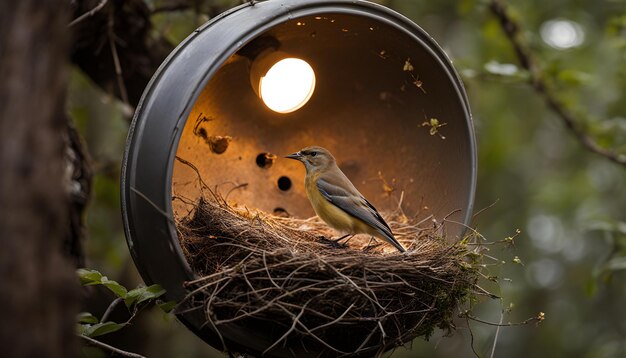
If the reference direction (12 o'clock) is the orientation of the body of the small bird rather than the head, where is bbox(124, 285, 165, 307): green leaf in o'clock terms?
The green leaf is roughly at 10 o'clock from the small bird.

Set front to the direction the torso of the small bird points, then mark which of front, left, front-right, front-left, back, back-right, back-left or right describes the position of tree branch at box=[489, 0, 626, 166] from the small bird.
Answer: back-right

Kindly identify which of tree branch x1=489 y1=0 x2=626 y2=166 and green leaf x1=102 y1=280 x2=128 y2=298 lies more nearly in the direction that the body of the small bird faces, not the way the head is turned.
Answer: the green leaf

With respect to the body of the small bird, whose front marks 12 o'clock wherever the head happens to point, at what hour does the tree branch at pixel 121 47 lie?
The tree branch is roughly at 1 o'clock from the small bird.

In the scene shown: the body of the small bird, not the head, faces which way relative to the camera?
to the viewer's left

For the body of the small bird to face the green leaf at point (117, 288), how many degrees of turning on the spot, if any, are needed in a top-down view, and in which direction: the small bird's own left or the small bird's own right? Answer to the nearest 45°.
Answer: approximately 45° to the small bird's own left
